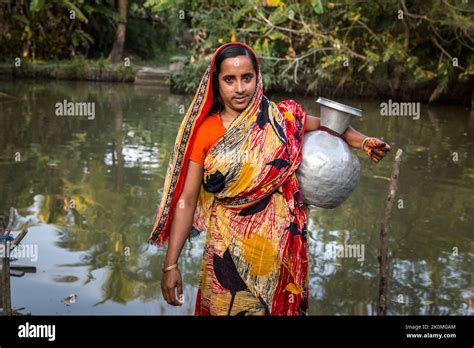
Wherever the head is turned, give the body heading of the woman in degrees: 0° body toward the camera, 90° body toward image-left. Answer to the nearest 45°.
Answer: approximately 0°

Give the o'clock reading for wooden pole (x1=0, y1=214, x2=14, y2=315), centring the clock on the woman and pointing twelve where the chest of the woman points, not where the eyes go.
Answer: The wooden pole is roughly at 4 o'clock from the woman.
